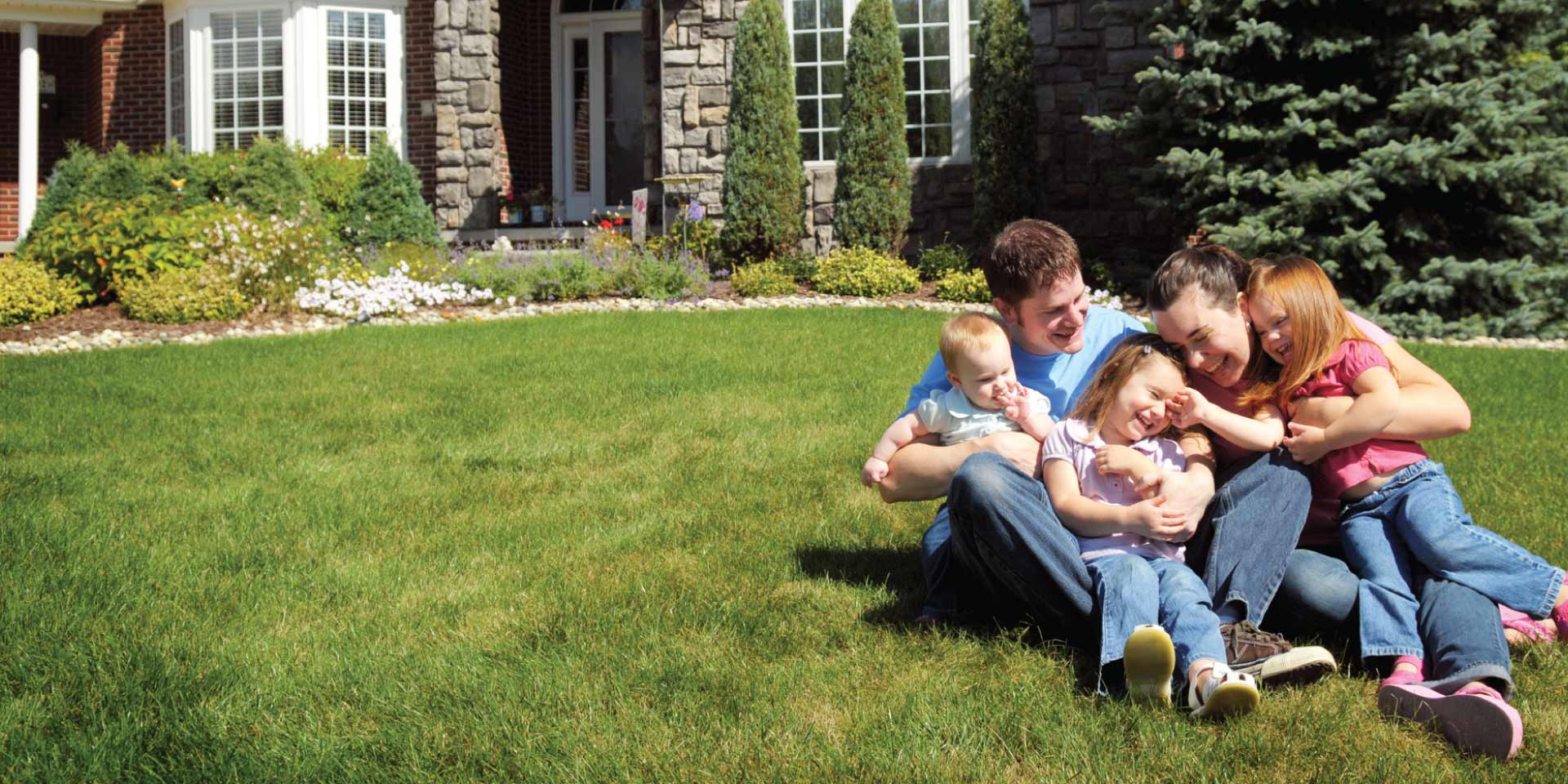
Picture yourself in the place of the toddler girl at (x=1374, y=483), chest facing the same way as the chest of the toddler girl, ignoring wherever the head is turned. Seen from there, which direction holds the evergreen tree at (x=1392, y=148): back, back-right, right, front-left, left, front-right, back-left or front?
back-right

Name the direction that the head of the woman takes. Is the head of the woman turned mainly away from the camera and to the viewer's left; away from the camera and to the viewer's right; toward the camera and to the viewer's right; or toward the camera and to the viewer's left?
toward the camera and to the viewer's left

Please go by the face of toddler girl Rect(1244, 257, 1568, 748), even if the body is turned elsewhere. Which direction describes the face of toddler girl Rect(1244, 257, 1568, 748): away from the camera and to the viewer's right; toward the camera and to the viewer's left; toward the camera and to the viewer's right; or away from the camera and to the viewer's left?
toward the camera and to the viewer's left

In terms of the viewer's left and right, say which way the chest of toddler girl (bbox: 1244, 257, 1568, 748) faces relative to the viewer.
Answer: facing the viewer and to the left of the viewer

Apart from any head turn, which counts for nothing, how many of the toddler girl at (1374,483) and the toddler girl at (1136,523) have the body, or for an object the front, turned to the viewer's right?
0

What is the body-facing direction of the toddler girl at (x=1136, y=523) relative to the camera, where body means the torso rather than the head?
toward the camera

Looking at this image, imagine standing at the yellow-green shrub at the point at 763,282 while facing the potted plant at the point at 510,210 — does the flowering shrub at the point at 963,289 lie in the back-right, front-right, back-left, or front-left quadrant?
back-right

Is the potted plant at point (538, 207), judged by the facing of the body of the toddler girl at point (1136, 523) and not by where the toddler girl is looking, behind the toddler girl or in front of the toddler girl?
behind
